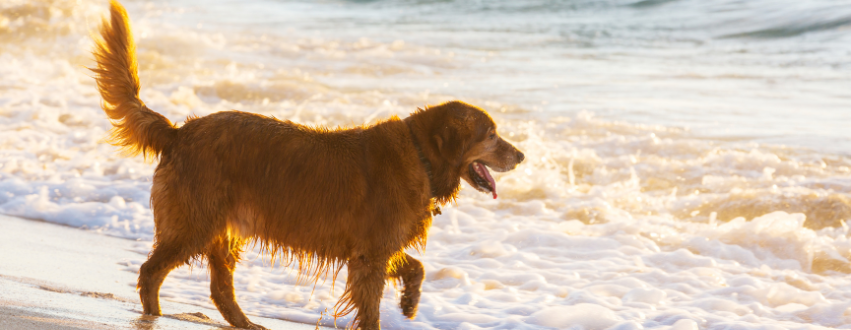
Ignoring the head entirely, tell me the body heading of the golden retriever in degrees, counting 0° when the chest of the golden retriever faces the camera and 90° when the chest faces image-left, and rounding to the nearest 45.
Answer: approximately 270°
